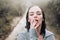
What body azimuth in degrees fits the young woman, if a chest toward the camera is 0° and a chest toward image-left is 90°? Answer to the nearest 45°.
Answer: approximately 0°
